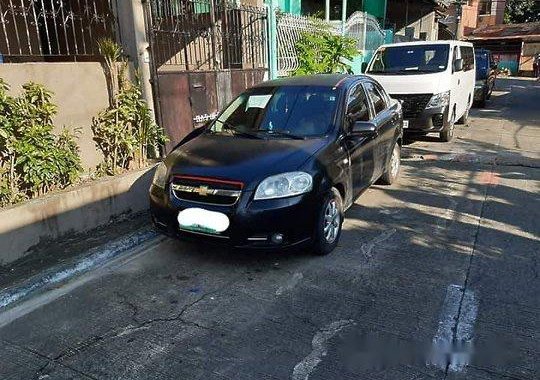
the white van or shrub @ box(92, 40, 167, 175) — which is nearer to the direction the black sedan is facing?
the shrub

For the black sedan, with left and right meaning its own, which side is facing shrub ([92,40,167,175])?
right

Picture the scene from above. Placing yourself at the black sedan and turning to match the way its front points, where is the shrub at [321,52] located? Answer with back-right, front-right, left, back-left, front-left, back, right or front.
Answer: back-right

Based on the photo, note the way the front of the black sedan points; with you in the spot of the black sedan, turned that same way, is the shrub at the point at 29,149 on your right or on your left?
on your right

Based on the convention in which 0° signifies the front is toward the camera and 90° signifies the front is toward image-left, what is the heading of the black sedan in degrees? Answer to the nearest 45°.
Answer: approximately 45°

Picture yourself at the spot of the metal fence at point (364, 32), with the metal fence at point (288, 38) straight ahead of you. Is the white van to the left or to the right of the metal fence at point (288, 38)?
left

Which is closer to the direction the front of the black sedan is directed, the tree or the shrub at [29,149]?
the shrub

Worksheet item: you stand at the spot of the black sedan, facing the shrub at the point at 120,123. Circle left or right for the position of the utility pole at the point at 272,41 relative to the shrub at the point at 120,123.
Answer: right

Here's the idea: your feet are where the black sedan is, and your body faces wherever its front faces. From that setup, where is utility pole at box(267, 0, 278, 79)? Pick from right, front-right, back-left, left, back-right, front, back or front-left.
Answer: back-right

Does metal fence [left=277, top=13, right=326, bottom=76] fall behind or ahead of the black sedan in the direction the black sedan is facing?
behind

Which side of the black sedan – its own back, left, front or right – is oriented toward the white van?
back
